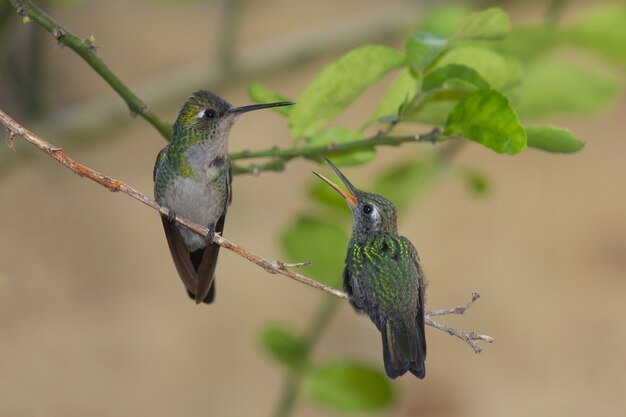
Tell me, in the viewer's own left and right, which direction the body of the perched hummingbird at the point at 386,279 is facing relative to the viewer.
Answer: facing away from the viewer and to the left of the viewer

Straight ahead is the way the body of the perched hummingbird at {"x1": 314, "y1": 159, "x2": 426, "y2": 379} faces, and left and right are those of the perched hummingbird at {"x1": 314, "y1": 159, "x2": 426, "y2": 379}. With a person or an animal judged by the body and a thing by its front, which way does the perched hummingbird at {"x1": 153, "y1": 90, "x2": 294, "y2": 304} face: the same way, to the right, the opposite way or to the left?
the opposite way

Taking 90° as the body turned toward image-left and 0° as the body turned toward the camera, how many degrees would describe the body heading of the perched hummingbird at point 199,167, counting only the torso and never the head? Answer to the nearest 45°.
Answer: approximately 315°

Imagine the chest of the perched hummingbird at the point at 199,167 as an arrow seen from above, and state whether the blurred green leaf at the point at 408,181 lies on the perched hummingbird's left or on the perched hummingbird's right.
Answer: on the perched hummingbird's left
